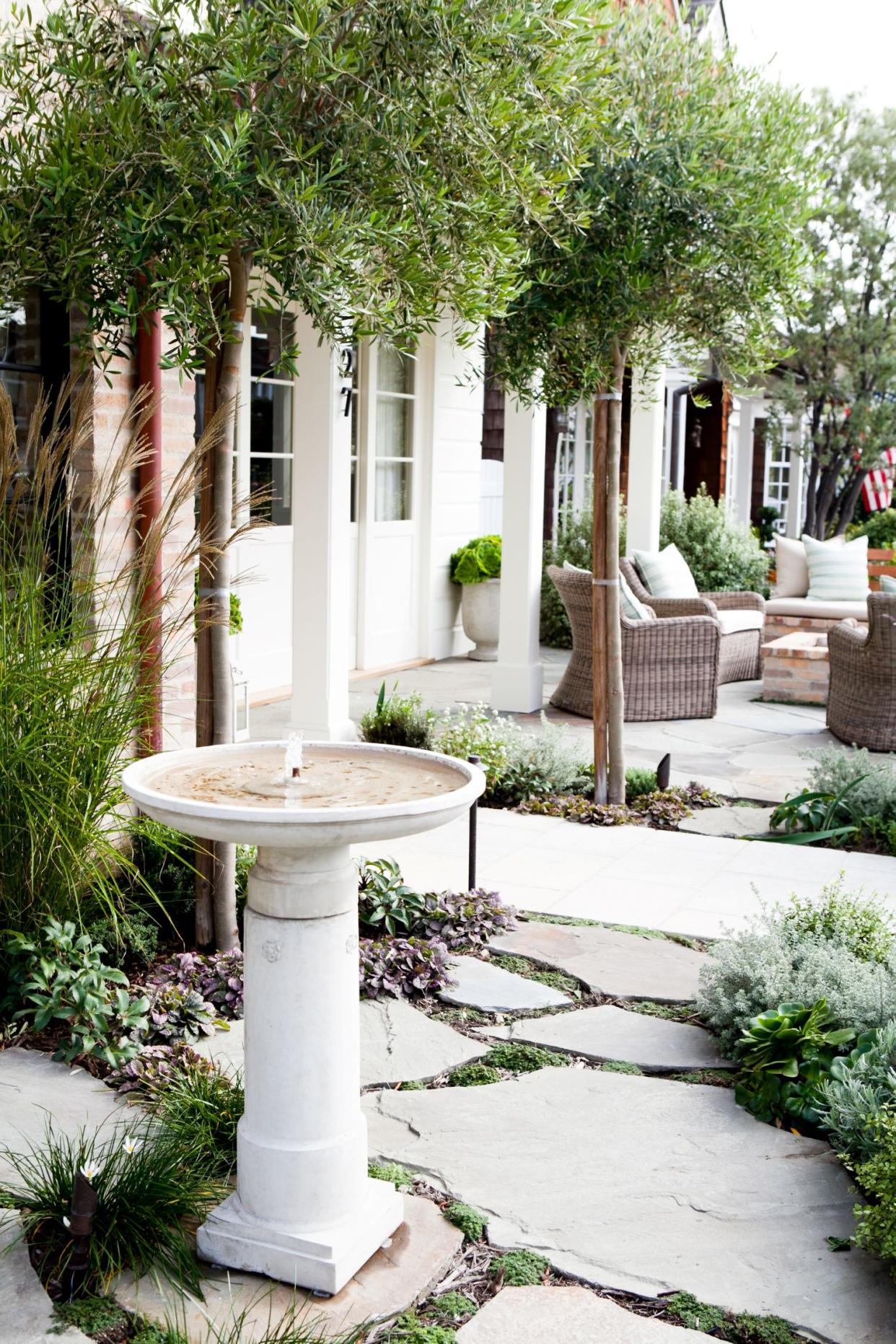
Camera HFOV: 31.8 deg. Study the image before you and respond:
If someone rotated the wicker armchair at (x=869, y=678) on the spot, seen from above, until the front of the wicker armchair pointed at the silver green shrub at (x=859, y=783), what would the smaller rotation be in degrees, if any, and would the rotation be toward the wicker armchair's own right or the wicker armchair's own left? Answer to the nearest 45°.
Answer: approximately 135° to the wicker armchair's own left

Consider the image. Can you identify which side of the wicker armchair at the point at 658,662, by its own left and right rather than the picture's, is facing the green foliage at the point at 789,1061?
right

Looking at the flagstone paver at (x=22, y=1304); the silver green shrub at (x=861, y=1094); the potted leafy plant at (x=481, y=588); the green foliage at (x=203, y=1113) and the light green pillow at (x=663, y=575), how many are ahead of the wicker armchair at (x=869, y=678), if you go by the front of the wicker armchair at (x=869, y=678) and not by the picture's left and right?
2

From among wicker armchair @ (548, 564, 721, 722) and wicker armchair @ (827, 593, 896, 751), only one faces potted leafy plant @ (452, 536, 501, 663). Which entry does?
wicker armchair @ (827, 593, 896, 751)

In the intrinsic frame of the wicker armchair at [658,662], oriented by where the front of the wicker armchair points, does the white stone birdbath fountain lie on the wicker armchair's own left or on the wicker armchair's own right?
on the wicker armchair's own right

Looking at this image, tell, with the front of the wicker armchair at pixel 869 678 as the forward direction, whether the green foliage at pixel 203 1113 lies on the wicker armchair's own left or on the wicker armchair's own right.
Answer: on the wicker armchair's own left

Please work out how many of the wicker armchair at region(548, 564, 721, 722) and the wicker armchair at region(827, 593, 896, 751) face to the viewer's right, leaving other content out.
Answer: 1

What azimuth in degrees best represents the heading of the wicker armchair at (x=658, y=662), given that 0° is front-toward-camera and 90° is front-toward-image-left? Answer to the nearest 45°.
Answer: approximately 270°

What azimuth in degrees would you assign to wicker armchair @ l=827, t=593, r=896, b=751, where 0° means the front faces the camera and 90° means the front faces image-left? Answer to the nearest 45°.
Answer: approximately 135°

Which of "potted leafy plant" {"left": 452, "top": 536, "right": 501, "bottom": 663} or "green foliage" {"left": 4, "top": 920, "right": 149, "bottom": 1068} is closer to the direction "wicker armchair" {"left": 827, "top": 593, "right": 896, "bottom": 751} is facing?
the potted leafy plant
